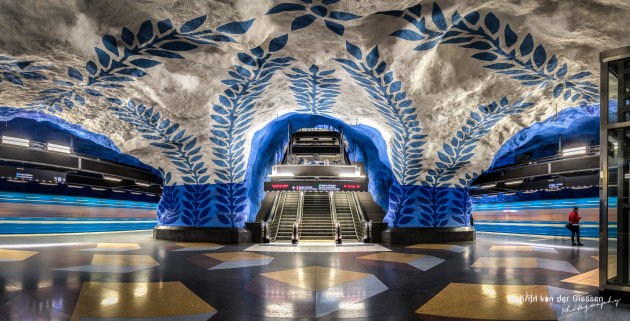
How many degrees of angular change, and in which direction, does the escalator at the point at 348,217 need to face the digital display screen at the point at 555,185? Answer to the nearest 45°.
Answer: approximately 90° to its left

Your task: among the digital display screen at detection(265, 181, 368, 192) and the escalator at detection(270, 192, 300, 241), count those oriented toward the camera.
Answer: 2

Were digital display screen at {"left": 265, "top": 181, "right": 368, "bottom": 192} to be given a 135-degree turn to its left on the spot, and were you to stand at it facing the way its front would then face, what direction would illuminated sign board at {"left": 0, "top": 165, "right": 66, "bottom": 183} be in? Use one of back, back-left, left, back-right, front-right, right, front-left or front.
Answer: back-left

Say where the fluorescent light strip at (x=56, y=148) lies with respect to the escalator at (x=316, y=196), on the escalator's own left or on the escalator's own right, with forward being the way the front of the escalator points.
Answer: on the escalator's own right

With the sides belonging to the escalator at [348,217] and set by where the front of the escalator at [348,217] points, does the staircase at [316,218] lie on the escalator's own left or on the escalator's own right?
on the escalator's own right

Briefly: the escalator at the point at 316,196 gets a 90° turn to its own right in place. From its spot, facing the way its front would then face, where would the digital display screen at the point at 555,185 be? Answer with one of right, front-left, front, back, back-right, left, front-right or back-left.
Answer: back
